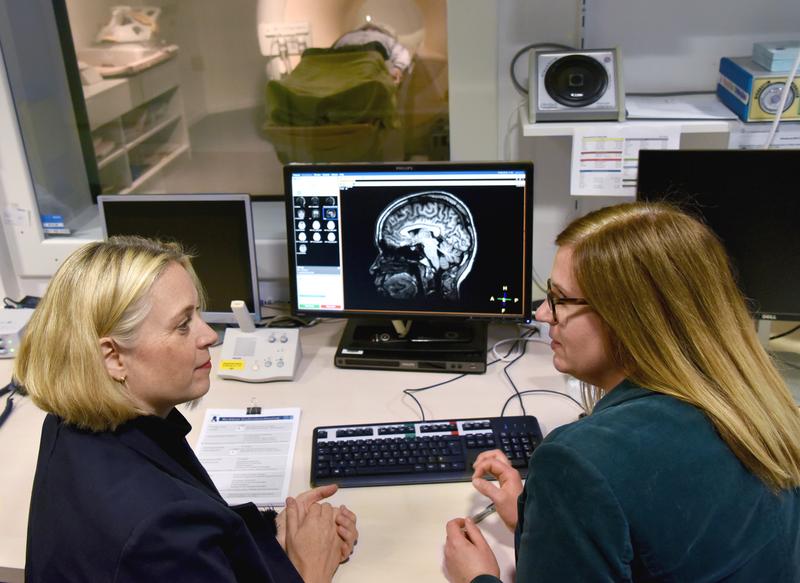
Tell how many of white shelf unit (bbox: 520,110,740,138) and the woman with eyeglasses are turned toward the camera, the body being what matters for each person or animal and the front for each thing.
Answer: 1

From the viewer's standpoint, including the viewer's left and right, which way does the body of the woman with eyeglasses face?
facing away from the viewer and to the left of the viewer

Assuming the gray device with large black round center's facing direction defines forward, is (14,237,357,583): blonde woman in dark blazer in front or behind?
in front

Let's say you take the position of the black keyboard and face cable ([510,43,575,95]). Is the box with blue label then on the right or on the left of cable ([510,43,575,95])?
right

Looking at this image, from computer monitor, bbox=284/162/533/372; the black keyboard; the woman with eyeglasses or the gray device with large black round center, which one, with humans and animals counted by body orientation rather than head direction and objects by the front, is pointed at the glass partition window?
the woman with eyeglasses

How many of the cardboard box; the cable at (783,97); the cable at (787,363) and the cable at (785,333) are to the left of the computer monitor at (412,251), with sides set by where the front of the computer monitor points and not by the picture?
4

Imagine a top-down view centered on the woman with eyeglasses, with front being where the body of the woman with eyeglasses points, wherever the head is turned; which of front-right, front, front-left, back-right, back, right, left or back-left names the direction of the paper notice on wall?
front-right

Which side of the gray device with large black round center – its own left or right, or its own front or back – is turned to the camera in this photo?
front

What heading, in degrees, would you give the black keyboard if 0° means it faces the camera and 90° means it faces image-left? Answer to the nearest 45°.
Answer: approximately 0°

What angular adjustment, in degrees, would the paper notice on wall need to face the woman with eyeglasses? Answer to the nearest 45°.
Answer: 0° — it already faces them

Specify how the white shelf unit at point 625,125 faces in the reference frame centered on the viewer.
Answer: facing the viewer

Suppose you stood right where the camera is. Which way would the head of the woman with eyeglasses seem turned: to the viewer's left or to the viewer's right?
to the viewer's left
